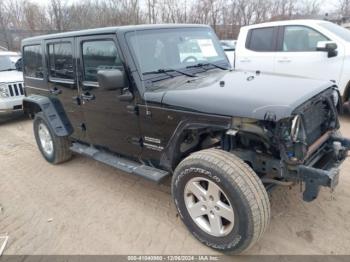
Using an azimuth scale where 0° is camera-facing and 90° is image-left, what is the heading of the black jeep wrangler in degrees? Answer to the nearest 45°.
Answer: approximately 315°

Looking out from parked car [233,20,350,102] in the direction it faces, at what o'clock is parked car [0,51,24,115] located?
parked car [0,51,24,115] is roughly at 6 o'clock from parked car [233,20,350,102].

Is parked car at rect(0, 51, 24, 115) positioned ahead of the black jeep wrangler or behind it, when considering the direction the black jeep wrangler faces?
behind

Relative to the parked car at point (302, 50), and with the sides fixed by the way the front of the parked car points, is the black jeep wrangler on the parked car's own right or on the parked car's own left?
on the parked car's own right

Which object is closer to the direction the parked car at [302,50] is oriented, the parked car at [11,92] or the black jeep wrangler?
the black jeep wrangler

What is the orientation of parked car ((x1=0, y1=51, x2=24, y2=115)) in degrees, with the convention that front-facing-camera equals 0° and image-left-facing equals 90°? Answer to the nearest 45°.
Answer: approximately 315°

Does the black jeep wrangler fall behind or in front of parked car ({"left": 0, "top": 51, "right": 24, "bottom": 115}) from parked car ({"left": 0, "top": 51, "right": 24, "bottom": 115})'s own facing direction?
in front
